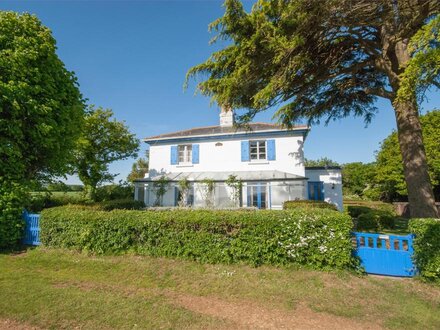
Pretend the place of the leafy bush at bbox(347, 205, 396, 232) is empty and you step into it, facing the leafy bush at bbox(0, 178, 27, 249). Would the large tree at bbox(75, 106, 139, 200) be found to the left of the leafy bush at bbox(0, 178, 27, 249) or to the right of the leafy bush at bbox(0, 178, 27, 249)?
right

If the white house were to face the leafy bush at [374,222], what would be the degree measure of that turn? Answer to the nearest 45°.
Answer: approximately 45° to its left

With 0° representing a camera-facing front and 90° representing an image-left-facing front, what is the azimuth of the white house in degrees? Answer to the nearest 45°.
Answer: approximately 0°

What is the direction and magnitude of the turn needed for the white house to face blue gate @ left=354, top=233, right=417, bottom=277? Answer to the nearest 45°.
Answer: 0° — it already faces it

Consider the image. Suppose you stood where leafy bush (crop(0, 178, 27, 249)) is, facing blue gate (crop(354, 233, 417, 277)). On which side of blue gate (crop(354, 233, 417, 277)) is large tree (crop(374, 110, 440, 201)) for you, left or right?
left

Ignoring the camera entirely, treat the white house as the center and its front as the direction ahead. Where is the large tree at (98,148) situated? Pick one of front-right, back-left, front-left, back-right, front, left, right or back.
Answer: right

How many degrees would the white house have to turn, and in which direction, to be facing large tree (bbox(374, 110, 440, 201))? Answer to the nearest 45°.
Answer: approximately 90° to its left

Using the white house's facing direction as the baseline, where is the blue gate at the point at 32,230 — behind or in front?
in front

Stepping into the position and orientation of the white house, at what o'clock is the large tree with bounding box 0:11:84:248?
The large tree is roughly at 1 o'clock from the white house.

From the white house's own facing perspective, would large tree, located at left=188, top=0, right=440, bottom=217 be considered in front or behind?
in front

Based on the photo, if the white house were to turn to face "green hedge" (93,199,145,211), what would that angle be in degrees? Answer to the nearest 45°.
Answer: approximately 45° to its right

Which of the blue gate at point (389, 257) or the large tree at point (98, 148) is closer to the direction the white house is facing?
the blue gate

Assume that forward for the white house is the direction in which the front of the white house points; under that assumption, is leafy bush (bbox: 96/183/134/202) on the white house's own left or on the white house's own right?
on the white house's own right

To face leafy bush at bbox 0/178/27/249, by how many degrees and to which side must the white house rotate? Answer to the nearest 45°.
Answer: approximately 45° to its right
